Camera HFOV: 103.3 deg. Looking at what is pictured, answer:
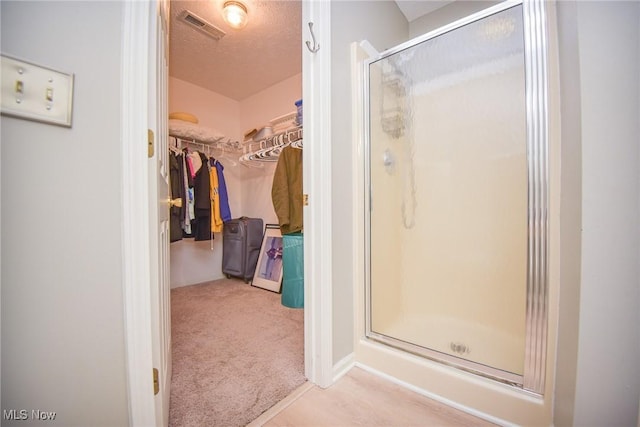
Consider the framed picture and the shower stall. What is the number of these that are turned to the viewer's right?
0

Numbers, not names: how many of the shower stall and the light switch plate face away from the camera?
0

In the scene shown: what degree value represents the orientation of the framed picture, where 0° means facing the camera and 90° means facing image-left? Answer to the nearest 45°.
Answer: approximately 45°

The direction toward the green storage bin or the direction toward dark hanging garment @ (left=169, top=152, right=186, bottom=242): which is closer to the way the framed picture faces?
the dark hanging garment

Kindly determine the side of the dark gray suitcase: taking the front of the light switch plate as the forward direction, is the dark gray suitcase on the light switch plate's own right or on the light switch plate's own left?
on the light switch plate's own left

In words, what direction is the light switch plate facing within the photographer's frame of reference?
facing the viewer and to the right of the viewer

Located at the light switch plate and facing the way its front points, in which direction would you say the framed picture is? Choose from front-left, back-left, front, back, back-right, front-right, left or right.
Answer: left

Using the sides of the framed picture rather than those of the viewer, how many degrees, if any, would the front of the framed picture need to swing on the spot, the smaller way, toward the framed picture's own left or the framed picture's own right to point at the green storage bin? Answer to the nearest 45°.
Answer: approximately 45° to the framed picture's own left

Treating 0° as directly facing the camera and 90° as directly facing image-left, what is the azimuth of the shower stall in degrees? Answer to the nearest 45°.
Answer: approximately 45°

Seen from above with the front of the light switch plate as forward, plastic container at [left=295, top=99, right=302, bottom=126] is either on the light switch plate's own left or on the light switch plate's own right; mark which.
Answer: on the light switch plate's own left

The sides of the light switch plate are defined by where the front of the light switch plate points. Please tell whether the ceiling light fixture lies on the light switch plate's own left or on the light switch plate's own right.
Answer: on the light switch plate's own left
